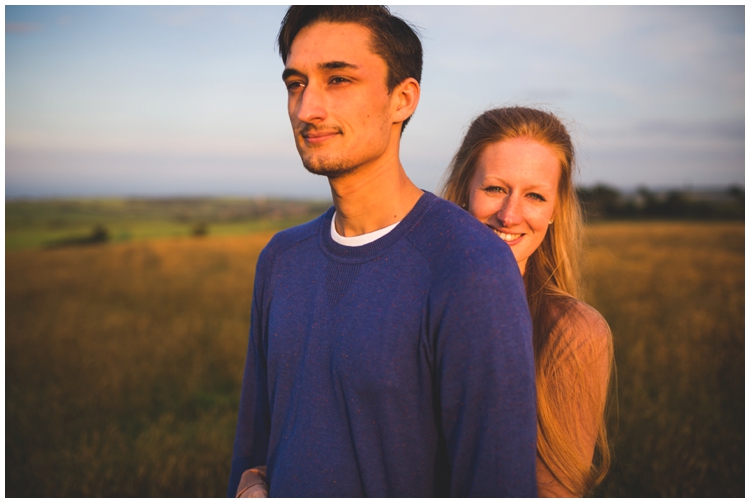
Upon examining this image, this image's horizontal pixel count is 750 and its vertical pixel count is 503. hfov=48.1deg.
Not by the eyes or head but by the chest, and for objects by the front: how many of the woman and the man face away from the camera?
0

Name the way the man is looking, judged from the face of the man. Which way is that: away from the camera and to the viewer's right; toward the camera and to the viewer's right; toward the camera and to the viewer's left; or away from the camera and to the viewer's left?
toward the camera and to the viewer's left

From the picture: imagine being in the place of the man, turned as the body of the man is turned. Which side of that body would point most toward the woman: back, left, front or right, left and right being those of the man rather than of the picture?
back

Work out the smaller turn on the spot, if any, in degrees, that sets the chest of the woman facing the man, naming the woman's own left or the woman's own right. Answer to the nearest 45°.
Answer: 0° — they already face them

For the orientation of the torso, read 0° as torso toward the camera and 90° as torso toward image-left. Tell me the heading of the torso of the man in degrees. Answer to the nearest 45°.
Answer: approximately 45°
